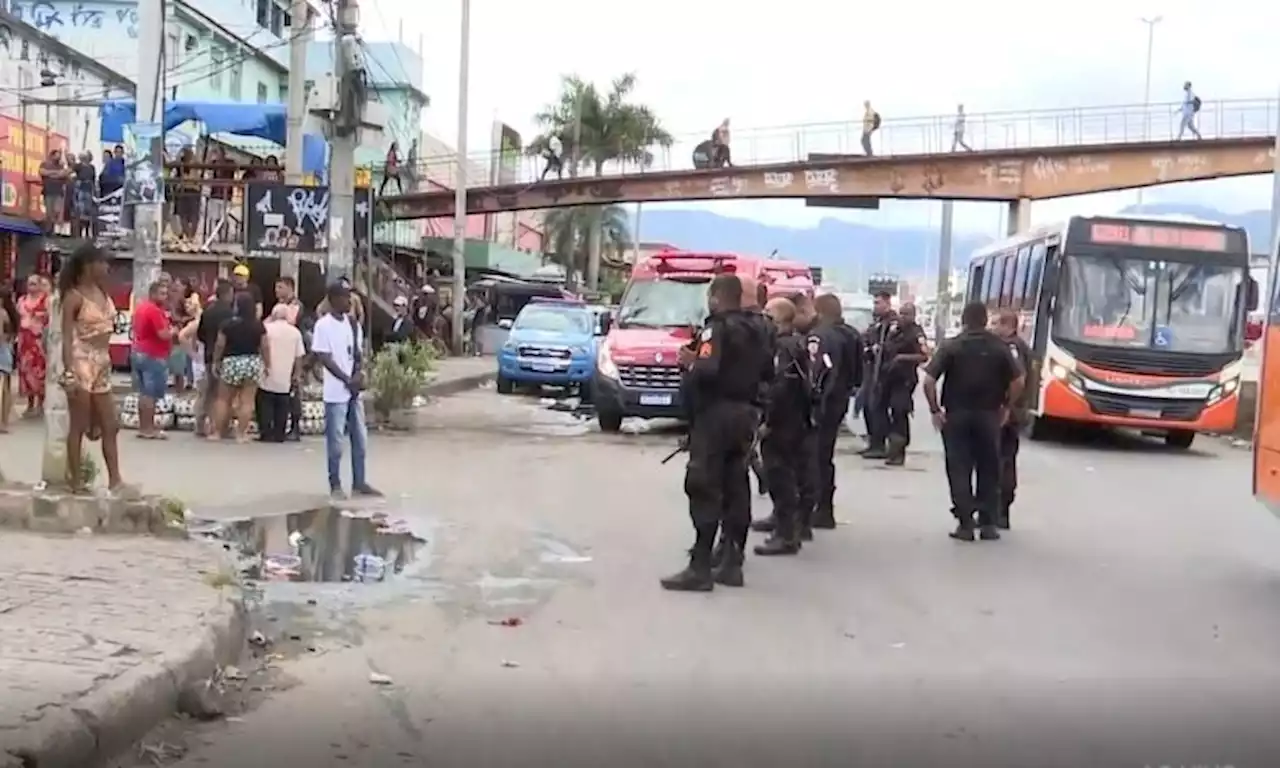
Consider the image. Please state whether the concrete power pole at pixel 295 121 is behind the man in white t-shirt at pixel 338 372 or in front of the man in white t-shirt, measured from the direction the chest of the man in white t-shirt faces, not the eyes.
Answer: behind

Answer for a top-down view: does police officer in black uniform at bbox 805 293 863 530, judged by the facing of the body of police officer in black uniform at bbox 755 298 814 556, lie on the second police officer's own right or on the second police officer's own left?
on the second police officer's own right

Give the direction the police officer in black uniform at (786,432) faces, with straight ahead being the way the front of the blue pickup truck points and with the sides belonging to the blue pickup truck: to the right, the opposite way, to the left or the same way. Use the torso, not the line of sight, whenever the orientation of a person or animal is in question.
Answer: to the right

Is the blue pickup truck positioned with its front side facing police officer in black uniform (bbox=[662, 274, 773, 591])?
yes

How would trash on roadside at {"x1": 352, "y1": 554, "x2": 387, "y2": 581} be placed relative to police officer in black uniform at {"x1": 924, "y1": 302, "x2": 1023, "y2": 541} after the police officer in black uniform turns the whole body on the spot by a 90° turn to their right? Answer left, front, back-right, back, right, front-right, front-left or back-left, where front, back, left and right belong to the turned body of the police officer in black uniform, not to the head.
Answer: back-right

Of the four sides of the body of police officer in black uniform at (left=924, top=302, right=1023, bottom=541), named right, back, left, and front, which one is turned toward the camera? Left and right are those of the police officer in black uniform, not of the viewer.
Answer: back

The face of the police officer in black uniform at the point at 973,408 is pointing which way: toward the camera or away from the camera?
away from the camera

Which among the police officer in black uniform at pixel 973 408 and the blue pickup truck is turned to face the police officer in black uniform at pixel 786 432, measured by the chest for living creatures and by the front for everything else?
the blue pickup truck

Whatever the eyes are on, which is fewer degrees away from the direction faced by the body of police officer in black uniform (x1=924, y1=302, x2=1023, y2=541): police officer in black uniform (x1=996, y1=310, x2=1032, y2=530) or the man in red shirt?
the police officer in black uniform

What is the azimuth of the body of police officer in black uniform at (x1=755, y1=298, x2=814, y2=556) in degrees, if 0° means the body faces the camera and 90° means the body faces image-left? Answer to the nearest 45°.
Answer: approximately 90°

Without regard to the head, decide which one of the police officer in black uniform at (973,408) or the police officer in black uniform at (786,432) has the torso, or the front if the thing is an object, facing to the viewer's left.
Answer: the police officer in black uniform at (786,432)

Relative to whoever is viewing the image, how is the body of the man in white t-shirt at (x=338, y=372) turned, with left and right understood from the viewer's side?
facing the viewer and to the right of the viewer

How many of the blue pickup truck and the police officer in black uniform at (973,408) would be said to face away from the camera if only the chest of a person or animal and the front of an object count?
1

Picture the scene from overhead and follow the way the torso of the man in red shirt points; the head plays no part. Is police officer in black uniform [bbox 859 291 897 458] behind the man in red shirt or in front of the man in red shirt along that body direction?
in front
